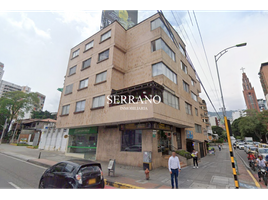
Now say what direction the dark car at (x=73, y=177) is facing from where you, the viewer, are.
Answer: facing away from the viewer and to the left of the viewer

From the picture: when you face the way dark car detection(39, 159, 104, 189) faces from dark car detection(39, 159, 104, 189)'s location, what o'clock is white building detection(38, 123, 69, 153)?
The white building is roughly at 1 o'clock from the dark car.

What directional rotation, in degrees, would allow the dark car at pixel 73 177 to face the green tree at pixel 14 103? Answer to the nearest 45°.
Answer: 0° — it already faces it
